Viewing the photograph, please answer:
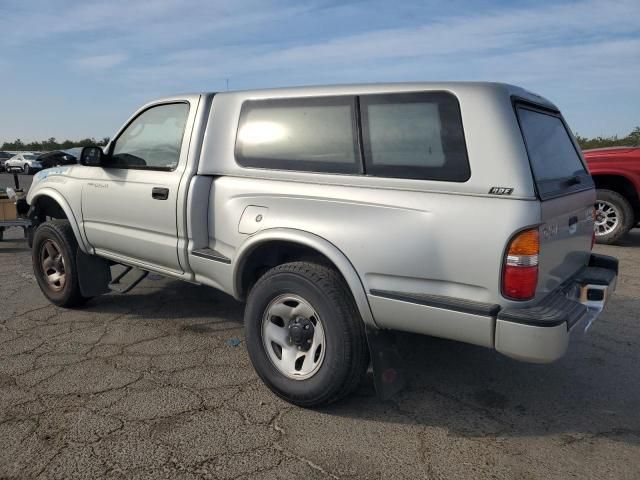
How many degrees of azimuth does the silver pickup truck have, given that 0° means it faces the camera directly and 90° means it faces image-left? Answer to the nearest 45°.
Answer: approximately 135°

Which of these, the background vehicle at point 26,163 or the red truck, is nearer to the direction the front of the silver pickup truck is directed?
the background vehicle

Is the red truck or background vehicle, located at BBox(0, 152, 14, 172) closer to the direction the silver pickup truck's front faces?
the background vehicle

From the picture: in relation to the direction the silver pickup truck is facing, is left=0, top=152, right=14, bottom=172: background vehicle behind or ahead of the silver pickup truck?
ahead

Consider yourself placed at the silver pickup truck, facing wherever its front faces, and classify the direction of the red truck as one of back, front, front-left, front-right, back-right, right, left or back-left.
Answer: right

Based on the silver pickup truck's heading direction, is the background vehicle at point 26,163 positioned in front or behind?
in front
